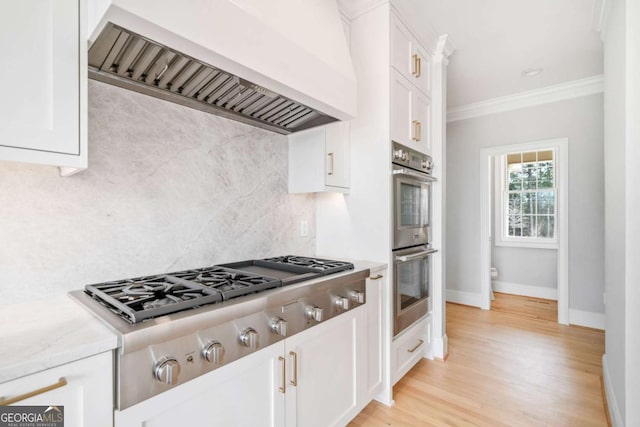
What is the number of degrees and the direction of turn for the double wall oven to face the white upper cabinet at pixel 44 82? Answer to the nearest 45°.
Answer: approximately 90° to its right

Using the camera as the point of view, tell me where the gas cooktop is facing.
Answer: facing the viewer and to the right of the viewer

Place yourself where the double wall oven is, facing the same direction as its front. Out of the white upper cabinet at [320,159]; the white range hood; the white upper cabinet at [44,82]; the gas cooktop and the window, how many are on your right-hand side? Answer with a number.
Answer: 4

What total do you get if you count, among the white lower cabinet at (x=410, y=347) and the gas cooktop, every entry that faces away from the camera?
0

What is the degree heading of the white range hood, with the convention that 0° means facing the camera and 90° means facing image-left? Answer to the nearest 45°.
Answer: approximately 315°

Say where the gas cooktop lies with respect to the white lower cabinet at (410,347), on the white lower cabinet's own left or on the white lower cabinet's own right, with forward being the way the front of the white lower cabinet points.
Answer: on the white lower cabinet's own right
